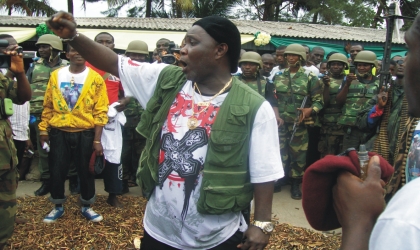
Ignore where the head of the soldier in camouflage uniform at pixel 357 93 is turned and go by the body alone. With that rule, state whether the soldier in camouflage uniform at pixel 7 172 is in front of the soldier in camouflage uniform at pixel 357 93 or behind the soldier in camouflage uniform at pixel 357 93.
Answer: in front

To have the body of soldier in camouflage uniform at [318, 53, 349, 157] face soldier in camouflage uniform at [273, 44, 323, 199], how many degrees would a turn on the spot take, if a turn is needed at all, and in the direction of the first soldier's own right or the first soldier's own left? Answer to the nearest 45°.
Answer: approximately 45° to the first soldier's own right

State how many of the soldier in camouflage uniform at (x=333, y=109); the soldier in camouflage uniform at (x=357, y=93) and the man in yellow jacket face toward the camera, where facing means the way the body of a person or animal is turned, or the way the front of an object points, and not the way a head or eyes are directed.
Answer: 3

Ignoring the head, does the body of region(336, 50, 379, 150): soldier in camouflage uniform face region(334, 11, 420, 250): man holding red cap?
yes

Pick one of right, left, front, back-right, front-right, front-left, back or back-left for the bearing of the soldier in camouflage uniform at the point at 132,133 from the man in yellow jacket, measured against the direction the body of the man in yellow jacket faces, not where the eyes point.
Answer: back-left

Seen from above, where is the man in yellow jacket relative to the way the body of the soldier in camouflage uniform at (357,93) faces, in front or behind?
in front

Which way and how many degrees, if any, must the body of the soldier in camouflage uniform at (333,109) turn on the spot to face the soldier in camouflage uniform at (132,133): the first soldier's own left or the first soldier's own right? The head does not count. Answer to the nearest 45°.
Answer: approximately 45° to the first soldier's own right

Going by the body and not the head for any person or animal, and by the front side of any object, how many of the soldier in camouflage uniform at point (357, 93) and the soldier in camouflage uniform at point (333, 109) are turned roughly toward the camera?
2

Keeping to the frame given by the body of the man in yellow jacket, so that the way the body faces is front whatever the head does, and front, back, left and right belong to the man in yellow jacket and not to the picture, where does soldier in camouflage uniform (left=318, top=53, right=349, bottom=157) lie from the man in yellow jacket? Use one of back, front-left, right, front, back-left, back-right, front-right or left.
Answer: left

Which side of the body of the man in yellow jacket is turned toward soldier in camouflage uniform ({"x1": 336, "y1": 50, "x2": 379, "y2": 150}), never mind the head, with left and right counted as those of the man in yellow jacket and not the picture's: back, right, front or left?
left

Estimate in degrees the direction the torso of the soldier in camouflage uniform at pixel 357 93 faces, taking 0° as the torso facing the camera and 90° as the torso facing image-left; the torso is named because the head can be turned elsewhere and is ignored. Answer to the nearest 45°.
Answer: approximately 0°
